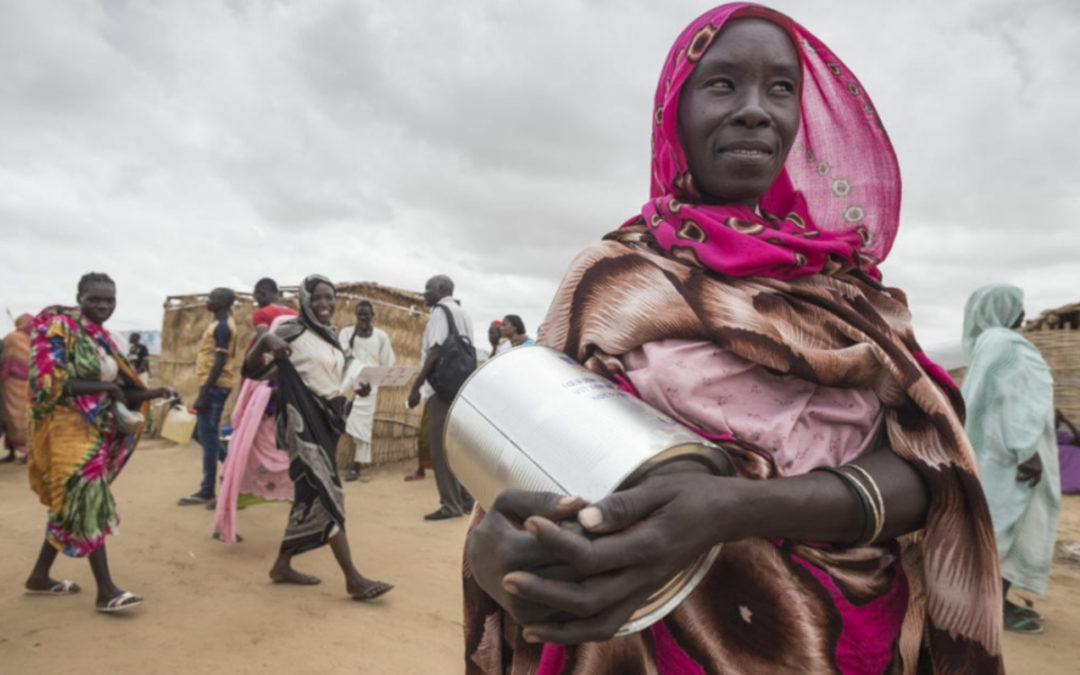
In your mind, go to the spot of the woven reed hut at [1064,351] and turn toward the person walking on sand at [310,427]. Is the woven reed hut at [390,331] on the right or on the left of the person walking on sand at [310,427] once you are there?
right

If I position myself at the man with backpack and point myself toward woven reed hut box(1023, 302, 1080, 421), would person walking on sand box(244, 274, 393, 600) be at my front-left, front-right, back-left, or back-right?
back-right

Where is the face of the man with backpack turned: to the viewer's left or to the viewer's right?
to the viewer's left

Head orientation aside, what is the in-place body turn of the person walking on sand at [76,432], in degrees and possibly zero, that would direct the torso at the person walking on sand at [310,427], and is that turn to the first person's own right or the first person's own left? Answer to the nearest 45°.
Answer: approximately 45° to the first person's own left
